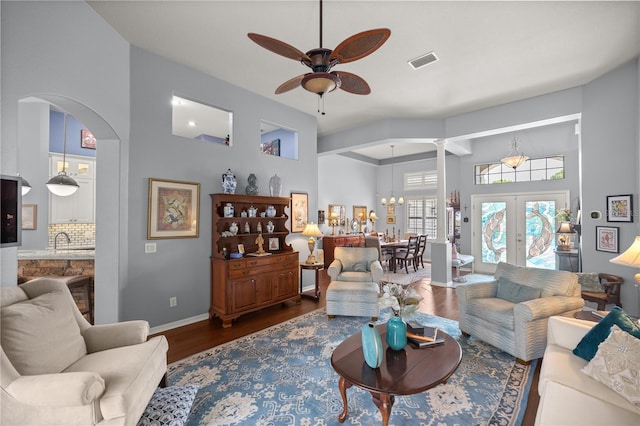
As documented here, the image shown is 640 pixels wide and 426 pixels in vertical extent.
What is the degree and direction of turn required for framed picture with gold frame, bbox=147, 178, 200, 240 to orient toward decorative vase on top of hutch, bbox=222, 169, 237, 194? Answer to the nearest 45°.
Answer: approximately 45° to its left

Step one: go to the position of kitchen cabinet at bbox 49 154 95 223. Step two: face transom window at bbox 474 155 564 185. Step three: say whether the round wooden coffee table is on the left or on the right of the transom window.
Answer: right

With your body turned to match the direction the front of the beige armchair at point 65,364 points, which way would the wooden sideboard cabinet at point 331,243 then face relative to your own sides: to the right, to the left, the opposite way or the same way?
to the right

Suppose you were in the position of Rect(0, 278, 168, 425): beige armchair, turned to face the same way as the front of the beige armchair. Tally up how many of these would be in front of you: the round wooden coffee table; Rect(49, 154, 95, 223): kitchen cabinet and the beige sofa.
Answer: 2

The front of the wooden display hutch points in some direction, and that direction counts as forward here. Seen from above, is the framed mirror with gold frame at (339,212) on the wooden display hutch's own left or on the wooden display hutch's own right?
on the wooden display hutch's own left

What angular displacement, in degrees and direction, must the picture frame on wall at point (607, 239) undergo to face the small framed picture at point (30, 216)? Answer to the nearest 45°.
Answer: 0° — it already faces it

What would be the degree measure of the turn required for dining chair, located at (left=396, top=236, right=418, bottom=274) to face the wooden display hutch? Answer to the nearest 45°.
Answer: approximately 90° to its left

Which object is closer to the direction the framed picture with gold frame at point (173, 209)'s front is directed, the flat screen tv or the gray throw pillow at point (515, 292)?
the gray throw pillow

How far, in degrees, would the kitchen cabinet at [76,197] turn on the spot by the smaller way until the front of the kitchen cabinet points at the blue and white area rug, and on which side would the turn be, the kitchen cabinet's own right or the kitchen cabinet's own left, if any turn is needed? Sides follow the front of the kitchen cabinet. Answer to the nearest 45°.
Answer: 0° — it already faces it

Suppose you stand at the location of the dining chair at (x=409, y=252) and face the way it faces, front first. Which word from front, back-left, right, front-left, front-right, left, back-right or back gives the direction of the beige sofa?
back-left

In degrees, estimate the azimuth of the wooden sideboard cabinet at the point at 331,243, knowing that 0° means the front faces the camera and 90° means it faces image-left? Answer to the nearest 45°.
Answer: approximately 0°

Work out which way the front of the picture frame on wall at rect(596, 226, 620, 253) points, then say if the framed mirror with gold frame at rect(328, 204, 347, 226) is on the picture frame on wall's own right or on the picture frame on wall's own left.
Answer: on the picture frame on wall's own right
